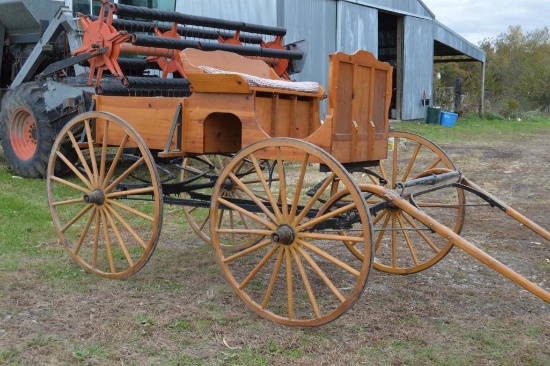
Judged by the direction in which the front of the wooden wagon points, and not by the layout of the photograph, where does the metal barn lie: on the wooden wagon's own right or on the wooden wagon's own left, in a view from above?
on the wooden wagon's own left

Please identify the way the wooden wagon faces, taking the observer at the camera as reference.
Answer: facing the viewer and to the right of the viewer

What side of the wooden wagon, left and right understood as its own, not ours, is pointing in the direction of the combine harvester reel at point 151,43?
back
